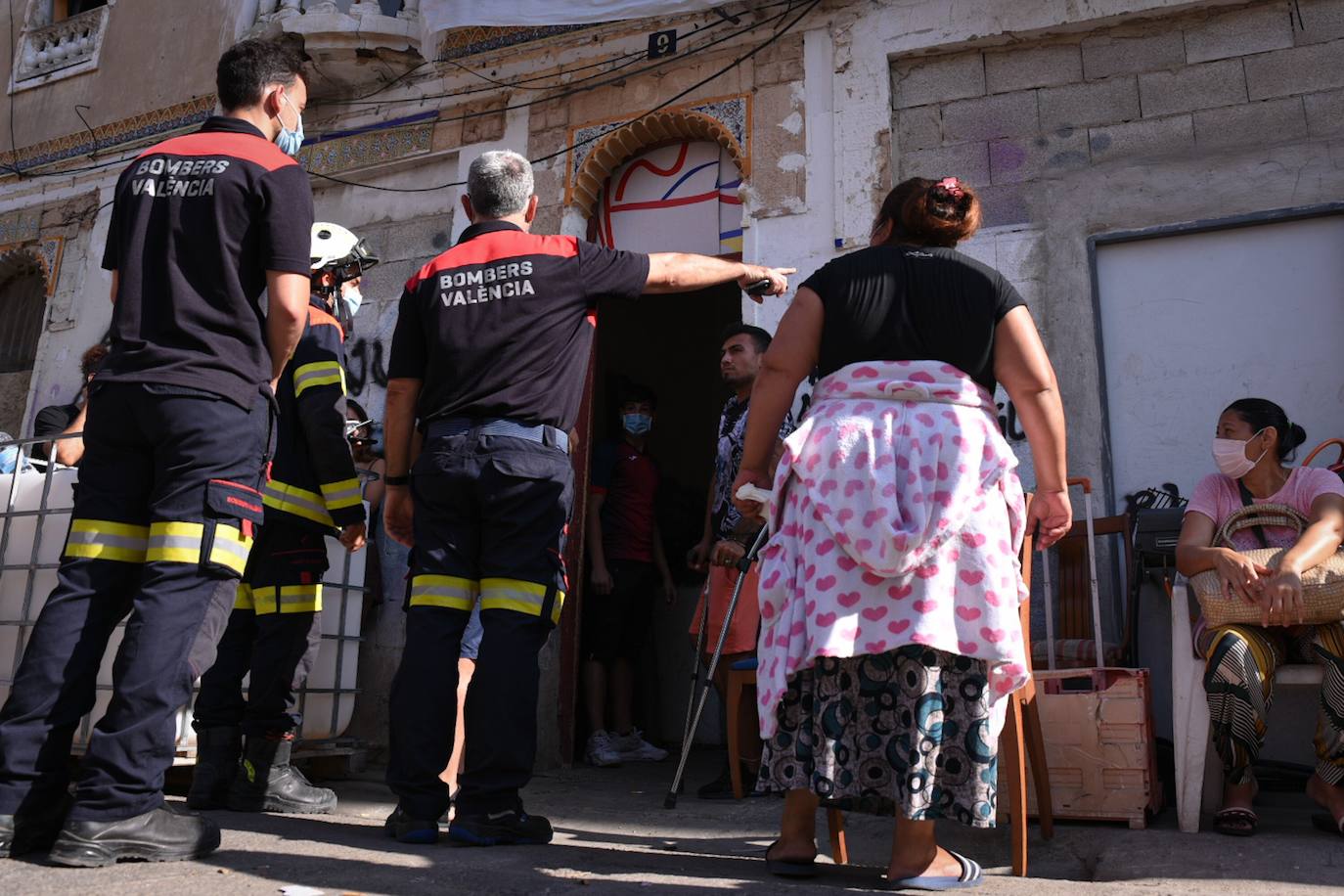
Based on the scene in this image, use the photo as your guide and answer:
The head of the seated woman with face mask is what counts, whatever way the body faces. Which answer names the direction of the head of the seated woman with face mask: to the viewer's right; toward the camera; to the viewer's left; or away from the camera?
to the viewer's left

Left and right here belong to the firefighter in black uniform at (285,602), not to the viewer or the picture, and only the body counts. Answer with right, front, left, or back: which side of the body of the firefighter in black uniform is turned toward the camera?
right

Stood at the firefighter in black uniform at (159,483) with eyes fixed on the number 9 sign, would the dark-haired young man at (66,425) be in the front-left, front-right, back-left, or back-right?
front-left

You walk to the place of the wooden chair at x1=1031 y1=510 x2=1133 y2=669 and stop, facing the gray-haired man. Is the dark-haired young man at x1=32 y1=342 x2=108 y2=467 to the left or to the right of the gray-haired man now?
right

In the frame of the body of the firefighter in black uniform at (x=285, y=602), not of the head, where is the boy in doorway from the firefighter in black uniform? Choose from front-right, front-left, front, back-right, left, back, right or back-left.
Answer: front-left

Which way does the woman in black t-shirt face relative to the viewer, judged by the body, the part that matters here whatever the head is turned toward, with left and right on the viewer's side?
facing away from the viewer

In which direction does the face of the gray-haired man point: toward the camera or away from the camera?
away from the camera

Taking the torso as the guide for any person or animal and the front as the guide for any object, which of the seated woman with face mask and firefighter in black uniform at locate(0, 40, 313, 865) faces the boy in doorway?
the firefighter in black uniform

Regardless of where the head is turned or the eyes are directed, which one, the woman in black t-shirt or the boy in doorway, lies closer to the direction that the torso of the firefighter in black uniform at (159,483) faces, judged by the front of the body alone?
the boy in doorway

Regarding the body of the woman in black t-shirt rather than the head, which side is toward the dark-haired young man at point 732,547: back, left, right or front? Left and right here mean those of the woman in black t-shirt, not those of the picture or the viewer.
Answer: front

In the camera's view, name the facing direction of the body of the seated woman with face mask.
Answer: toward the camera

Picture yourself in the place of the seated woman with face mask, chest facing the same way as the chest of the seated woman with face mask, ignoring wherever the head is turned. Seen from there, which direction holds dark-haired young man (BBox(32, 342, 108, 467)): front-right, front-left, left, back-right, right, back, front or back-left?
right

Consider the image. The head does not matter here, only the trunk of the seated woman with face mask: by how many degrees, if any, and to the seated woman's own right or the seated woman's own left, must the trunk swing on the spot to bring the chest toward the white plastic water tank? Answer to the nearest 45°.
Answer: approximately 90° to the seated woman's own right
